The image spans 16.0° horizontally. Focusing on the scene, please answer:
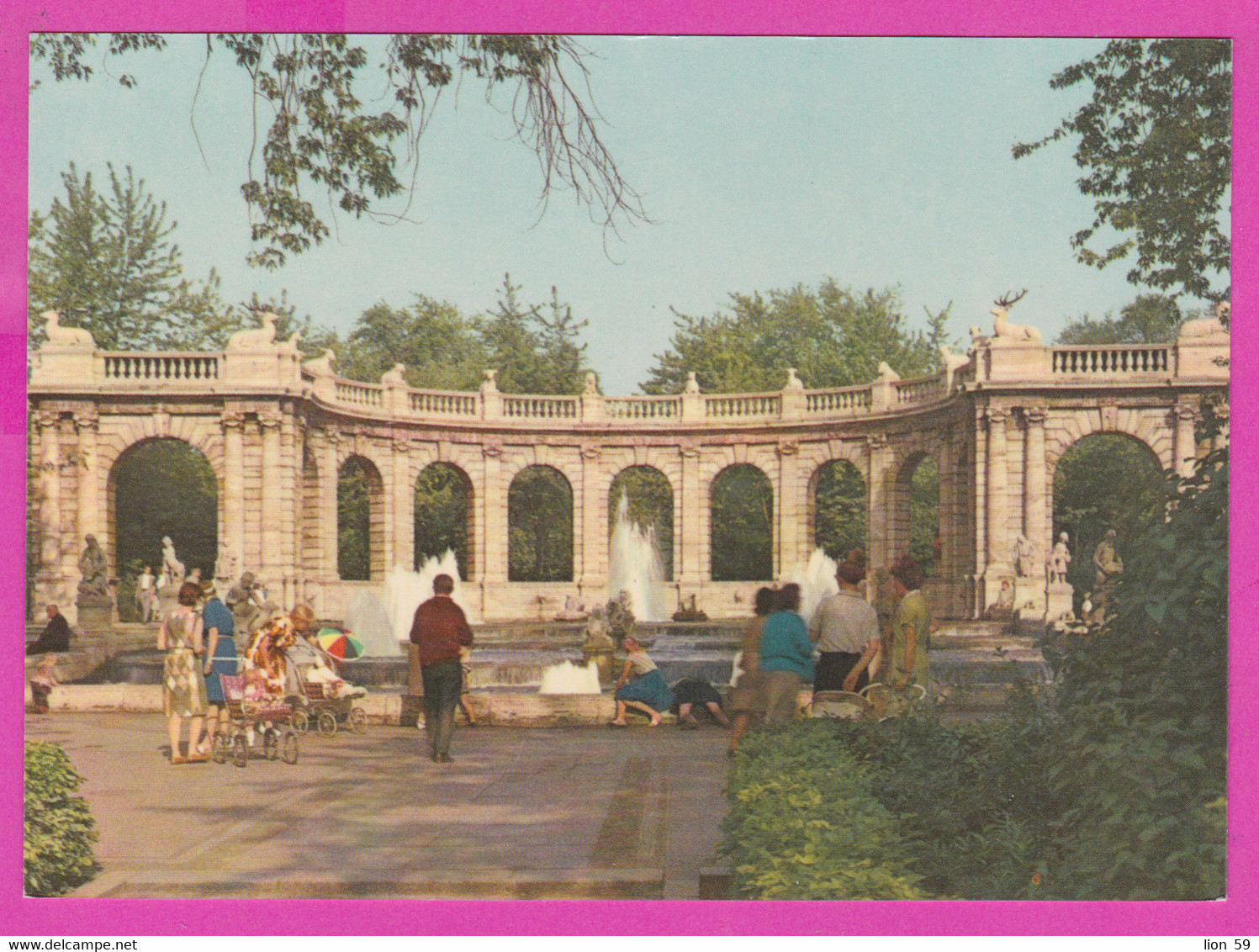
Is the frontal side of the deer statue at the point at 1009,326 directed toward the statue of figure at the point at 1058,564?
no

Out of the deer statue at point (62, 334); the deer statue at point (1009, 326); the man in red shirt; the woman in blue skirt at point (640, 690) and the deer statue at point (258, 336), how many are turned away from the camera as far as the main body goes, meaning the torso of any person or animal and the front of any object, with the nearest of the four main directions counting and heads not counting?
1

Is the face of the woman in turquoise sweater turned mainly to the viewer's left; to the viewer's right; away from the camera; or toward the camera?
away from the camera

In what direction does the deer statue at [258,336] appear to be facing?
to the viewer's right

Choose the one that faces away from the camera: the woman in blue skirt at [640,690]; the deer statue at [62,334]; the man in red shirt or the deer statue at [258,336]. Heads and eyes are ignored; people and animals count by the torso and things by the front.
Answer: the man in red shirt

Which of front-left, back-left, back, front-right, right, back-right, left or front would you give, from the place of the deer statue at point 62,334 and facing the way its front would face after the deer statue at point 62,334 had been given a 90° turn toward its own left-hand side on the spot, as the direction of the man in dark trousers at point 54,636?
front

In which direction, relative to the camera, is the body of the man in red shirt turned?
away from the camera

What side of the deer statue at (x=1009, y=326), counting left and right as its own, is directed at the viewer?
left

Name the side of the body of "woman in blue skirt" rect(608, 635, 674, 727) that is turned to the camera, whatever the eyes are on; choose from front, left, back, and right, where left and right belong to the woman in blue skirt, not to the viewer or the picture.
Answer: left

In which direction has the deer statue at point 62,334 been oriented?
to the viewer's left

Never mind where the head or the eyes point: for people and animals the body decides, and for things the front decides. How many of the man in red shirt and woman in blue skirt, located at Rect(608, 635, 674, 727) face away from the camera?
1

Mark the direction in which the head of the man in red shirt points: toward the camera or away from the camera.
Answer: away from the camera

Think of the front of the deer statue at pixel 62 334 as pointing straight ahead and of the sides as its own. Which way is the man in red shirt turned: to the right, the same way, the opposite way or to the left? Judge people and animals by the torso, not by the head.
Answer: to the right

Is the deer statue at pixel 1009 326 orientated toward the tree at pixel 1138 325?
no
